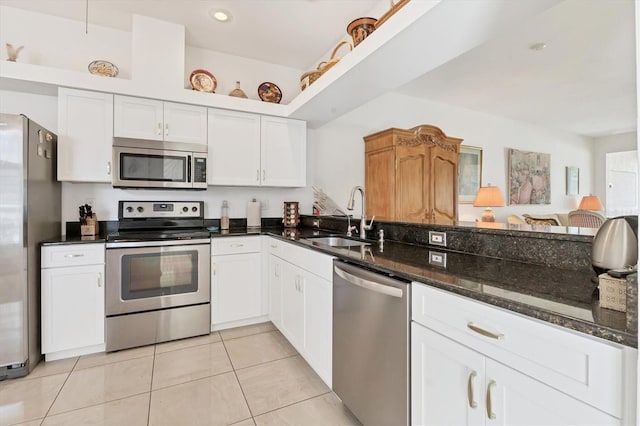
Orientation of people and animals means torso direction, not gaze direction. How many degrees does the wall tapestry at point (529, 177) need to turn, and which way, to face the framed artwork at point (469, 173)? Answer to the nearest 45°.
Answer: approximately 90° to its right

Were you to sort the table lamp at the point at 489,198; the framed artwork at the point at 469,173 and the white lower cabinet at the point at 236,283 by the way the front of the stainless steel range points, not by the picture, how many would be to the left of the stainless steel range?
3

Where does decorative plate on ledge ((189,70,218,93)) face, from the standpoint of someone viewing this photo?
facing the viewer

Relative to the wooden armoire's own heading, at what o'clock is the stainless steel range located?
The stainless steel range is roughly at 3 o'clock from the wooden armoire.

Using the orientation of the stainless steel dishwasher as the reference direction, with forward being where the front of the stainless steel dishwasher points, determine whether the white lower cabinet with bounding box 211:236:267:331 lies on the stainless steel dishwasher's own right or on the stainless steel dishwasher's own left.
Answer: on the stainless steel dishwasher's own right

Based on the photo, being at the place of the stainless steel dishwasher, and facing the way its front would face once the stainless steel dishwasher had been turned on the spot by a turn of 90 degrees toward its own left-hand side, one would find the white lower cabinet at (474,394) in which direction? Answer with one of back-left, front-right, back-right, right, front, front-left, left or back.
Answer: front

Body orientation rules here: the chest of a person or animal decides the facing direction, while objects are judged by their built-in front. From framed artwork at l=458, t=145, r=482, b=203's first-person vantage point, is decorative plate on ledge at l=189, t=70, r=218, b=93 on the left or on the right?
on its right

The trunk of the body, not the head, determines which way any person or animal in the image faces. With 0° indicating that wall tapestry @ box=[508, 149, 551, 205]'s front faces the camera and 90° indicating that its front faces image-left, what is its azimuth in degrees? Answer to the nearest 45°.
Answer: approximately 315°

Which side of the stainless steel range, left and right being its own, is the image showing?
front

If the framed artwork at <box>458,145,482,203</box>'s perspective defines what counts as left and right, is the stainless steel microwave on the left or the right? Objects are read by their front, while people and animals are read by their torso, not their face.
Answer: on its right

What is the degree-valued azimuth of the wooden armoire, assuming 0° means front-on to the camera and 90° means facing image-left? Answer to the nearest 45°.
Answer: approximately 315°

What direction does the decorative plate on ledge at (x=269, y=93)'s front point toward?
toward the camera

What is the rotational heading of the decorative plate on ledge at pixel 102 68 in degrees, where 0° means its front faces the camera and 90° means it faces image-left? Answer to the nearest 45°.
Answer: approximately 0°
